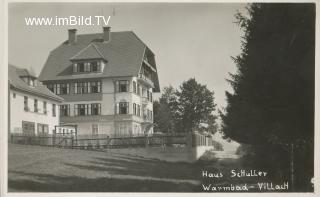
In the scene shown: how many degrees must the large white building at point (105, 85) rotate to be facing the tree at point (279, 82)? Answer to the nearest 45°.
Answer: approximately 90° to its left

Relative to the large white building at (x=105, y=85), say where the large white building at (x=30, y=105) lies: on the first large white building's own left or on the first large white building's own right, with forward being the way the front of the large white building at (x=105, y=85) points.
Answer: on the first large white building's own right

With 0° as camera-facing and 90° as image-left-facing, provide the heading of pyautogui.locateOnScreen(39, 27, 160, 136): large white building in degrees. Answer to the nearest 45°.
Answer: approximately 0°

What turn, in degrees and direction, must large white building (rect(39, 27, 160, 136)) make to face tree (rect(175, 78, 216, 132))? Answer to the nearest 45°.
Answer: approximately 90° to its left
